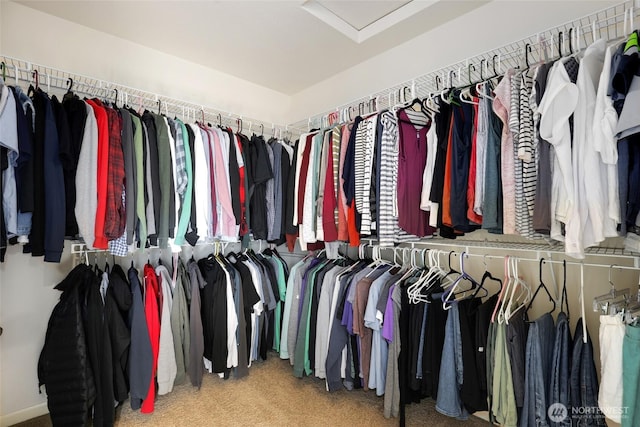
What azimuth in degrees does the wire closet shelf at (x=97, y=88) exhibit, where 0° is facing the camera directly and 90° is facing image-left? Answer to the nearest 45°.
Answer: approximately 315°

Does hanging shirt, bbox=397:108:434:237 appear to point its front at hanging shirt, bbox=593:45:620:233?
yes

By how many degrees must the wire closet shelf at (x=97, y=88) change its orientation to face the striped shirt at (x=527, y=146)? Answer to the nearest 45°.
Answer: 0° — it already faces it

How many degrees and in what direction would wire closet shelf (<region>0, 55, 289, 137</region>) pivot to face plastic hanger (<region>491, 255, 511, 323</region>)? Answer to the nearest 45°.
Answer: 0° — it already faces it

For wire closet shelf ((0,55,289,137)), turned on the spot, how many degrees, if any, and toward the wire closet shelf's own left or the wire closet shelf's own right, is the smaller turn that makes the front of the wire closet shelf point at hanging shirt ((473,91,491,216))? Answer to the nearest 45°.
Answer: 0° — it already faces it

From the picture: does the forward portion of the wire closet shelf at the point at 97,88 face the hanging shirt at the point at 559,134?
yes

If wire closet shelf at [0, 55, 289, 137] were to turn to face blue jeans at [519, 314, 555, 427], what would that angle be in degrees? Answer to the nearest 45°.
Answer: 0° — it already faces it

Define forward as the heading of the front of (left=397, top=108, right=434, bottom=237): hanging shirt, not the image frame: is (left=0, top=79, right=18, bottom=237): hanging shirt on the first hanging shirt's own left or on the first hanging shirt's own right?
on the first hanging shirt's own right

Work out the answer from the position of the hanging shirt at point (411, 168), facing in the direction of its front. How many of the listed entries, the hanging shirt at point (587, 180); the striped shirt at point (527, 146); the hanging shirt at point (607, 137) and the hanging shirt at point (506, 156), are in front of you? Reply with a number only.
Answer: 4

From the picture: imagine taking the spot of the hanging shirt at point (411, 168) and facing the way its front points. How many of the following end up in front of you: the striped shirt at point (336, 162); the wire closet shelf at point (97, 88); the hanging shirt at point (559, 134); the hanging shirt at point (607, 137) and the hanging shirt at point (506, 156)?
3

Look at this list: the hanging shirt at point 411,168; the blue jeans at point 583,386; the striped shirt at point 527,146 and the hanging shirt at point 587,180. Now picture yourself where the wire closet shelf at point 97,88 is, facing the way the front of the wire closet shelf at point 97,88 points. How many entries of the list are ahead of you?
4

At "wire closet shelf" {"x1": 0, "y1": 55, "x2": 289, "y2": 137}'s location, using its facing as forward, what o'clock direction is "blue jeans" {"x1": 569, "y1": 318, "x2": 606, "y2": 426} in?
The blue jeans is roughly at 12 o'clock from the wire closet shelf.

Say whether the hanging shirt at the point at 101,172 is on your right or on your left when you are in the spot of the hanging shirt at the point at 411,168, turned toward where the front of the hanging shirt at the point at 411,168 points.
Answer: on your right

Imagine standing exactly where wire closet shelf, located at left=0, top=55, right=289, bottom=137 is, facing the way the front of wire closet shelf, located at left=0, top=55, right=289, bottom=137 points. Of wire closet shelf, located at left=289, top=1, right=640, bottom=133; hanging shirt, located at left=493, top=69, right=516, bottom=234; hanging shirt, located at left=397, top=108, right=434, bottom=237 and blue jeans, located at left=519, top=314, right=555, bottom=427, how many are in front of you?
4
